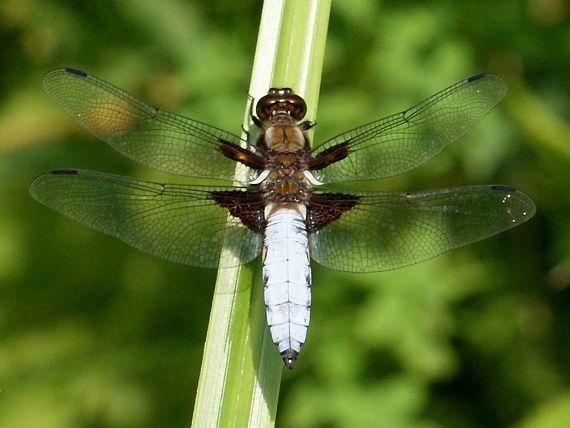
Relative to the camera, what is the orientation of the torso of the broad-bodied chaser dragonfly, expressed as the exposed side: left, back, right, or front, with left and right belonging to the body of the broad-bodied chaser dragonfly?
back
